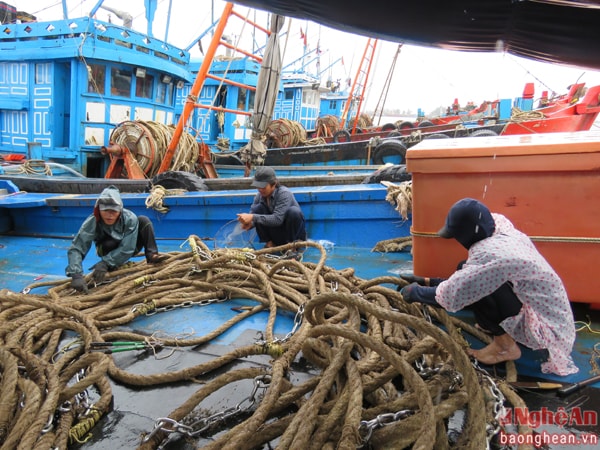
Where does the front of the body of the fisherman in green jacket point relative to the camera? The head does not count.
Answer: toward the camera

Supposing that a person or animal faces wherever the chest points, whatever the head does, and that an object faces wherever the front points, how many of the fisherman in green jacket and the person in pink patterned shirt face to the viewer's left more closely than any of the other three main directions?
1

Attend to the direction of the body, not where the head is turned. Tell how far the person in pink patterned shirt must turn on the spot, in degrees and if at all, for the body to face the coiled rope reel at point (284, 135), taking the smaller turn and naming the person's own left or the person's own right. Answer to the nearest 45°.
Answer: approximately 45° to the person's own right

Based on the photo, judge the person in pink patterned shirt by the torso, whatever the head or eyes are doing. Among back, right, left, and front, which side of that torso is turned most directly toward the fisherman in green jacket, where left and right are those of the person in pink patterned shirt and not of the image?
front

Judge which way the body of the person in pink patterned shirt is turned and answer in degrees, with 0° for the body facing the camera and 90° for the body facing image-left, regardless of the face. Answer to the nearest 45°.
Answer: approximately 90°

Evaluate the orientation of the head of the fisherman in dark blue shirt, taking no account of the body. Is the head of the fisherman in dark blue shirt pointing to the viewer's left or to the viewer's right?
to the viewer's left

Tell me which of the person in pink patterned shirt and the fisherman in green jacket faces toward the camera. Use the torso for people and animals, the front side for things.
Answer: the fisherman in green jacket

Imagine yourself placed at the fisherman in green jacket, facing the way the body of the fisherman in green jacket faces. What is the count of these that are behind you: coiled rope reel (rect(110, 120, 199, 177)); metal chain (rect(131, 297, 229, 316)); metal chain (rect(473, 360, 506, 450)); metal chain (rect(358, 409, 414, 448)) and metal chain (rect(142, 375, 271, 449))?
1

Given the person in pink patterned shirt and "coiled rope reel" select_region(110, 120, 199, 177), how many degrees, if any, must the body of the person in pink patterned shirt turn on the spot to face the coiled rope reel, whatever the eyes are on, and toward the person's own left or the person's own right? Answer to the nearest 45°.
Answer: approximately 45° to the person's own right

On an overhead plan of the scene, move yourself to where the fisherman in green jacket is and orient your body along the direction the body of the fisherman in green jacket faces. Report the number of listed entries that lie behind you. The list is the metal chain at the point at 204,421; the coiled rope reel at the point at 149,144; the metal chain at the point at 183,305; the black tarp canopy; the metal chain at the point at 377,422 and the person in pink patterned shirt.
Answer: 1
